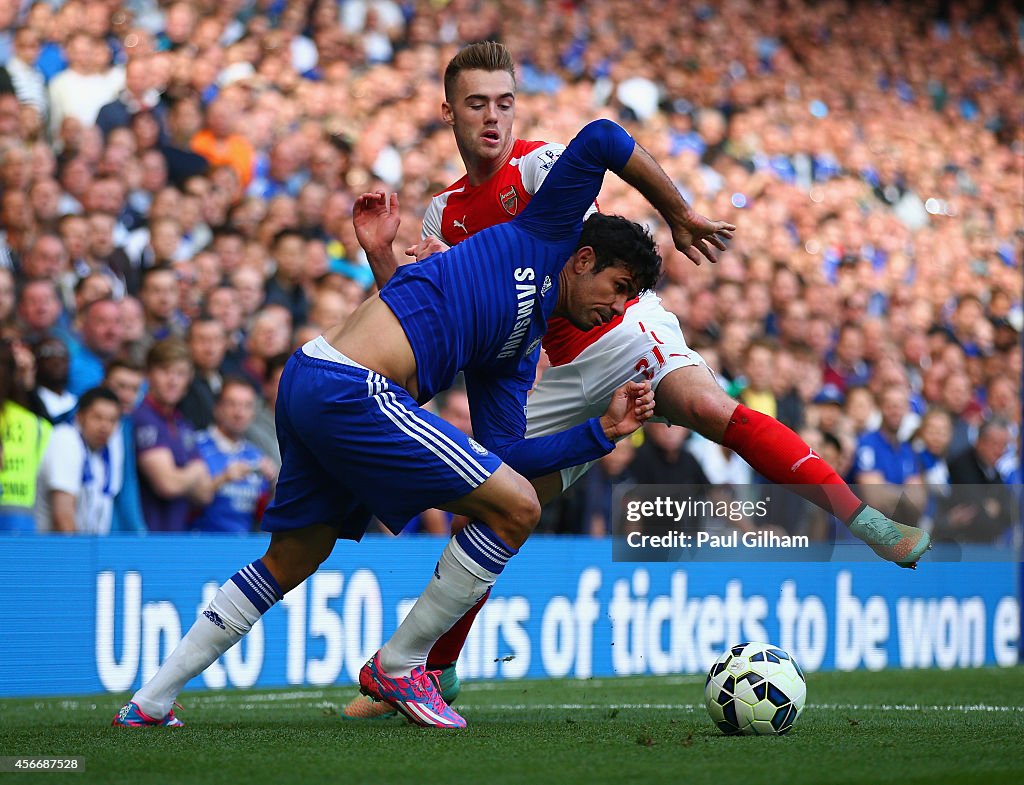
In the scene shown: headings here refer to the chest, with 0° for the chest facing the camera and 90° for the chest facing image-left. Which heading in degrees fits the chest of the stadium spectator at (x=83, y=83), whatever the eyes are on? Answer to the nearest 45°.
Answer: approximately 0°

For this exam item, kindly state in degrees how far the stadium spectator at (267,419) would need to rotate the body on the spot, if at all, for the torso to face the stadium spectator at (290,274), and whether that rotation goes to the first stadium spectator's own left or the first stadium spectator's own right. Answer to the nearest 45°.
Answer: approximately 135° to the first stadium spectator's own left

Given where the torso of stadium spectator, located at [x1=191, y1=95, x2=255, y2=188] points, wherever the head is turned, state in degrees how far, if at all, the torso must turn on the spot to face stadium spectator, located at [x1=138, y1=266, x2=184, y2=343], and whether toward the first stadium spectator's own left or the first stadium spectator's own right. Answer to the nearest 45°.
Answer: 0° — they already face them

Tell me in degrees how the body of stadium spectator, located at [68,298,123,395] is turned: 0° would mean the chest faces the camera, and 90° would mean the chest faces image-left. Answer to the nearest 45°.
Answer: approximately 315°

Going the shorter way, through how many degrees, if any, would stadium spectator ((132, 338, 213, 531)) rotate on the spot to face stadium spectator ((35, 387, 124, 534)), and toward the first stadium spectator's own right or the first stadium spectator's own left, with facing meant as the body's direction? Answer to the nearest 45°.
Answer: approximately 90° to the first stadium spectator's own right

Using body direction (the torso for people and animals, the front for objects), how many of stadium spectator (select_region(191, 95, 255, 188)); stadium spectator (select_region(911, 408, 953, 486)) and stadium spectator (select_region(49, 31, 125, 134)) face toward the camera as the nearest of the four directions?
3
